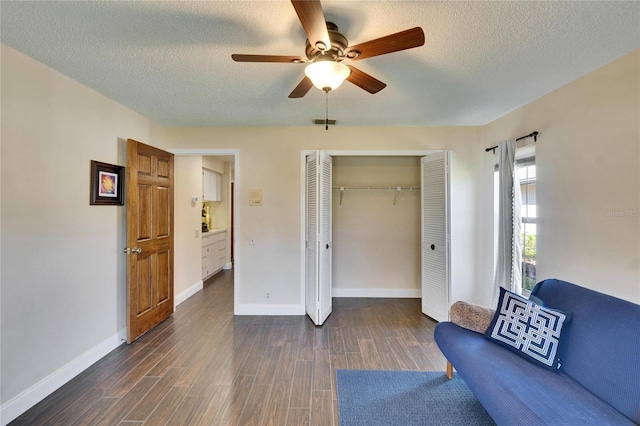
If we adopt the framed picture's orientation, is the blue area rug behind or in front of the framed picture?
in front

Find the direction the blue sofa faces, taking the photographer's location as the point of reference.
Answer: facing the viewer and to the left of the viewer

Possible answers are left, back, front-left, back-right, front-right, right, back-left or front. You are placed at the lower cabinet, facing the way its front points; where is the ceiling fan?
front-right

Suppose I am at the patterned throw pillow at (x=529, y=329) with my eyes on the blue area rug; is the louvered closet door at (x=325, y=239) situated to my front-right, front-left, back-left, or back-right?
front-right

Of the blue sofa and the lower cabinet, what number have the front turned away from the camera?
0

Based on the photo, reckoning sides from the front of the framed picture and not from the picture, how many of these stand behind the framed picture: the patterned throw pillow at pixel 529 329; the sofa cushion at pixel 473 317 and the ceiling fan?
0

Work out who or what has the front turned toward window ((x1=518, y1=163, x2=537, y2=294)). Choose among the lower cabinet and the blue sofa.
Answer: the lower cabinet

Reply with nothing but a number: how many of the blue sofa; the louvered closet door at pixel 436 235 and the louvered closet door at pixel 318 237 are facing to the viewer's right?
0

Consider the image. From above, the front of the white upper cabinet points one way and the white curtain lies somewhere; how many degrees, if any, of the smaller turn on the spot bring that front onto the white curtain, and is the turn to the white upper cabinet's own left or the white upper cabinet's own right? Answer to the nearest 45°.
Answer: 0° — it already faces it

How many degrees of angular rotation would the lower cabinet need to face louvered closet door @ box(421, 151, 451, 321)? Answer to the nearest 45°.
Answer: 0° — it already faces it

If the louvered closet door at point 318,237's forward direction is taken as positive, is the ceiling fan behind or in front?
in front

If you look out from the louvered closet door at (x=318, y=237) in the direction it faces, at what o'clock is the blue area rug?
The blue area rug is roughly at 11 o'clock from the louvered closet door.

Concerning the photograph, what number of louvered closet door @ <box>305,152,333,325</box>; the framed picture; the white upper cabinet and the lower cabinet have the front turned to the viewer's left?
0

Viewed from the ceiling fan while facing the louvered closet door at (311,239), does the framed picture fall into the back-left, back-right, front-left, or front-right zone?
front-left

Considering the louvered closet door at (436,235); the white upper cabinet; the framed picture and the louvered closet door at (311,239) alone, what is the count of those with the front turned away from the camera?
0

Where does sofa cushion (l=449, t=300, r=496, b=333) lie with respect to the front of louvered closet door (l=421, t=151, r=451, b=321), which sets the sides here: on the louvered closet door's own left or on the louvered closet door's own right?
on the louvered closet door's own left

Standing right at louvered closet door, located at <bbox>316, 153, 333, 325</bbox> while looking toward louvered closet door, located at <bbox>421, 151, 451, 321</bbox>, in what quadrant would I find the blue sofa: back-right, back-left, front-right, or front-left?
front-right

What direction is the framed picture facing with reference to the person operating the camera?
facing the viewer and to the right of the viewer
